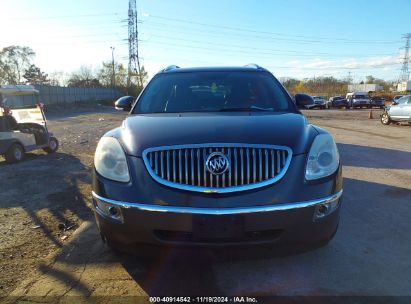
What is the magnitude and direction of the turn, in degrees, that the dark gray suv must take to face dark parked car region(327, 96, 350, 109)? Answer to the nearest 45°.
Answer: approximately 180°

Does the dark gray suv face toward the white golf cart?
no

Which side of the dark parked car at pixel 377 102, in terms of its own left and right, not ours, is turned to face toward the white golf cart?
front

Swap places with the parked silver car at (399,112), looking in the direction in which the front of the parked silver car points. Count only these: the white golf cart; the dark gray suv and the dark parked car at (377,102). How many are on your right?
1

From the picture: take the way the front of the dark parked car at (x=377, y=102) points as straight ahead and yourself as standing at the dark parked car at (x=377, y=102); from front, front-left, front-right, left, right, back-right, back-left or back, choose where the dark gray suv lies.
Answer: front

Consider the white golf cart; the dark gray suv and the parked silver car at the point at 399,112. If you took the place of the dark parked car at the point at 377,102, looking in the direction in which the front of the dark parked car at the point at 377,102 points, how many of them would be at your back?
0

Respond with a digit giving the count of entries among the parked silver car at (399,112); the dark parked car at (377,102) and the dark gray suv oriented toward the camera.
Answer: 2

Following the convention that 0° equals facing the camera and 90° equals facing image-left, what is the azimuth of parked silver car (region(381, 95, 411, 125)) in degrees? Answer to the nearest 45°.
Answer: approximately 90°

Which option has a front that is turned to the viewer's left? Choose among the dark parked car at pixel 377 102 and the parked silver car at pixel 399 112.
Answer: the parked silver car

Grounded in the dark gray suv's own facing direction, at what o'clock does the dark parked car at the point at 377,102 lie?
The dark parked car is roughly at 7 o'clock from the dark gray suv.

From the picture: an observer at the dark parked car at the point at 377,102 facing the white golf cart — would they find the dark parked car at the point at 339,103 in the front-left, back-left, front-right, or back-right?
front-right

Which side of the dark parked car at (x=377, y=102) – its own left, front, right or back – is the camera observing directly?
front

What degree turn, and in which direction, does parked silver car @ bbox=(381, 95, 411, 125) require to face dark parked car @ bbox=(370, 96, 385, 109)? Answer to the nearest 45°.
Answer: approximately 90° to its right

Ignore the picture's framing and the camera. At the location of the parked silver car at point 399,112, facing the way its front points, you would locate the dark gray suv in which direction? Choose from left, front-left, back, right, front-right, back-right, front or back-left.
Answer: left

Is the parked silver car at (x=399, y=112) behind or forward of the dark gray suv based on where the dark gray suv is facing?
behind

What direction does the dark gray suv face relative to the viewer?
toward the camera

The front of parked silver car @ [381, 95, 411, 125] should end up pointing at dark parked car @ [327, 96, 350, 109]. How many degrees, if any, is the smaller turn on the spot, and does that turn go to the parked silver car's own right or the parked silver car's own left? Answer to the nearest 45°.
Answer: approximately 90° to the parked silver car's own right

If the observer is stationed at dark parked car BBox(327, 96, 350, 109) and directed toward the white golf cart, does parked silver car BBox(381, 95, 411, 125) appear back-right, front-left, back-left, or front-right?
front-left
